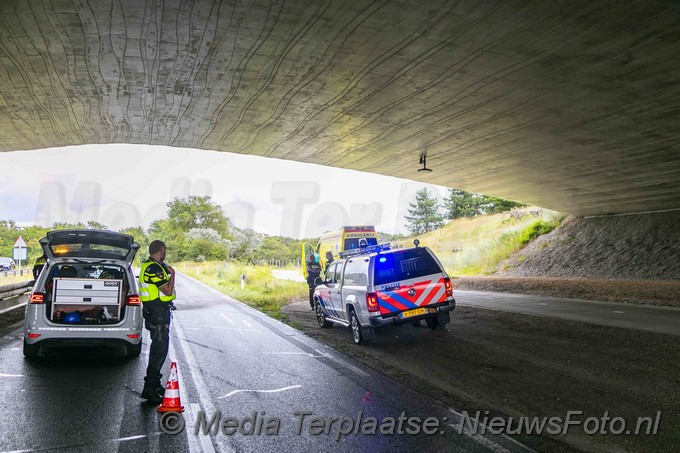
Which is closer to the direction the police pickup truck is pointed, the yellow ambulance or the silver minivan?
the yellow ambulance

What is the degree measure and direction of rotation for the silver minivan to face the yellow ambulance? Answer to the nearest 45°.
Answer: approximately 45° to its right

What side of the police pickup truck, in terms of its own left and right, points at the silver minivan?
left

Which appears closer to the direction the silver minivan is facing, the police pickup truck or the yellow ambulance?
the yellow ambulance

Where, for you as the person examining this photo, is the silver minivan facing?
facing away from the viewer

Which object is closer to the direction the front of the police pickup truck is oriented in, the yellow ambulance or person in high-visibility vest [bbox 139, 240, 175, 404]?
the yellow ambulance

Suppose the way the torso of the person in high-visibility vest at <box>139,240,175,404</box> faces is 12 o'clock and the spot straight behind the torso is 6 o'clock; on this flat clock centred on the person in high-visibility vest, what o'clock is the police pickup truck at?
The police pickup truck is roughly at 11 o'clock from the person in high-visibility vest.

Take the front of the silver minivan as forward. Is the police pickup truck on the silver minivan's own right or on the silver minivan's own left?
on the silver minivan's own right

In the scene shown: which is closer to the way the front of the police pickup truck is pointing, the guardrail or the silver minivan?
the guardrail

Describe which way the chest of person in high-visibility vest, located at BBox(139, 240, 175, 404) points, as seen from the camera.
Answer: to the viewer's right

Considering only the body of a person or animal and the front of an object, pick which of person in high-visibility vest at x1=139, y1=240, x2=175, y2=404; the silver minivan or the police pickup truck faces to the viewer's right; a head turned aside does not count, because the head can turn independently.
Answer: the person in high-visibility vest

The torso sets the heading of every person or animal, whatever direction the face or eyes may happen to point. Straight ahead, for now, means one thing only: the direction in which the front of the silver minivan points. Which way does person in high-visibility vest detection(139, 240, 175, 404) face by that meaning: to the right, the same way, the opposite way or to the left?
to the right

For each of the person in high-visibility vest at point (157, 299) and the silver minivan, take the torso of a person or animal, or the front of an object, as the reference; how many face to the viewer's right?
1

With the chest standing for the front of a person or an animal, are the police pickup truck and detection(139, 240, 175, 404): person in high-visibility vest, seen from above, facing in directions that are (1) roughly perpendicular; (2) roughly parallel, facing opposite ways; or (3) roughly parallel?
roughly perpendicular

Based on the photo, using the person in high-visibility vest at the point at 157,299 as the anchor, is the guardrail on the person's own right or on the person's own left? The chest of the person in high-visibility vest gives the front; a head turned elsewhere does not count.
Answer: on the person's own left
